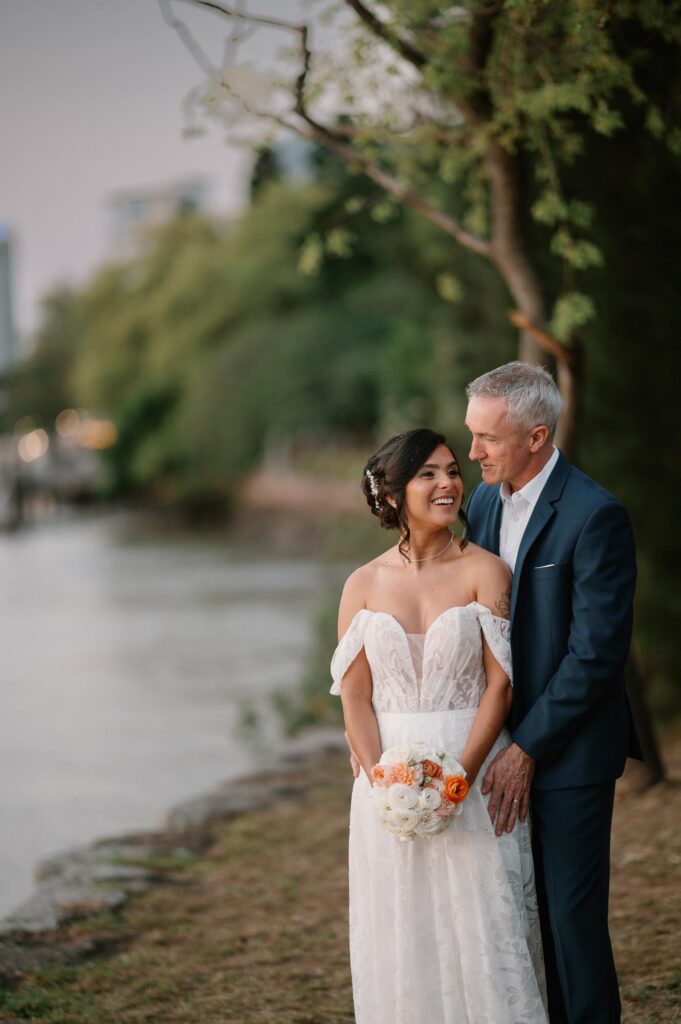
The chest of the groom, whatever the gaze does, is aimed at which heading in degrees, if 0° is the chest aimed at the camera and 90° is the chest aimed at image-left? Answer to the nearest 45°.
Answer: approximately 45°

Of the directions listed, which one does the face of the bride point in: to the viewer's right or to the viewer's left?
to the viewer's right

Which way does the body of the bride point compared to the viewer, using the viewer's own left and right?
facing the viewer

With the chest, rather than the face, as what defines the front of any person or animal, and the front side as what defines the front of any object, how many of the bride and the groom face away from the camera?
0
